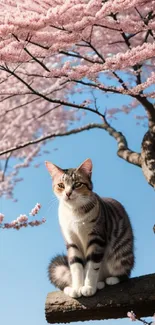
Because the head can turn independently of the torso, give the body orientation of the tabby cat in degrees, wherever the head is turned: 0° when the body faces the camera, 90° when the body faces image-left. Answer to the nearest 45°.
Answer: approximately 45°
